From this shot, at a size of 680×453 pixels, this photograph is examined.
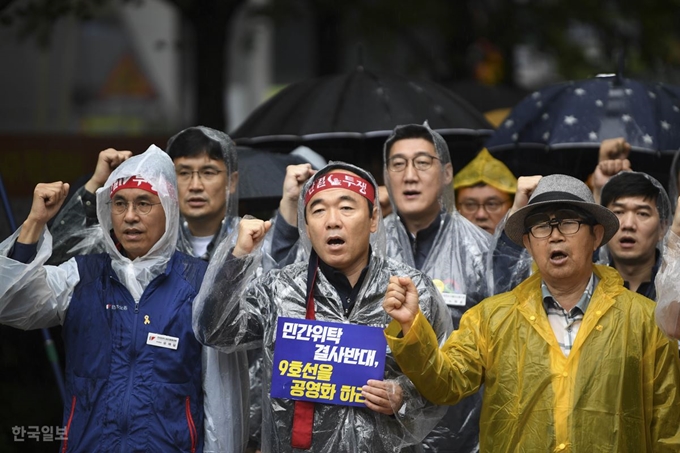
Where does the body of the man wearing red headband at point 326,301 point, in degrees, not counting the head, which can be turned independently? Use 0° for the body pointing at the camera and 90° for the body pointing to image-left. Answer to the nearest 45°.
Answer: approximately 0°

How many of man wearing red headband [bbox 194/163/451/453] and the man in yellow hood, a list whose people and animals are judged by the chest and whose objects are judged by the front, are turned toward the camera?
2

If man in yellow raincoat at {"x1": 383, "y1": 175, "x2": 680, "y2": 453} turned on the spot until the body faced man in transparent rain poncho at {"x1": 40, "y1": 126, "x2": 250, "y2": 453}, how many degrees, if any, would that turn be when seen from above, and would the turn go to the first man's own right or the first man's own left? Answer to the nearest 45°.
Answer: approximately 135° to the first man's own right

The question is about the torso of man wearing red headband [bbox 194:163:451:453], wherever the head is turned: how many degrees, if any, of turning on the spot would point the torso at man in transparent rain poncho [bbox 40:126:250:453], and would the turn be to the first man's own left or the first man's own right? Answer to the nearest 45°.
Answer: approximately 135° to the first man's own right

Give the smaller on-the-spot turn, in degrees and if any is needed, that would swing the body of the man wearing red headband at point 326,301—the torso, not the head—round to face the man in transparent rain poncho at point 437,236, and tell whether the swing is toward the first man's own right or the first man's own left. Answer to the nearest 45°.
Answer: approximately 135° to the first man's own left

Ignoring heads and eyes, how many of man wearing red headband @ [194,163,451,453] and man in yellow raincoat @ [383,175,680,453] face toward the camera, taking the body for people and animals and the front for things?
2

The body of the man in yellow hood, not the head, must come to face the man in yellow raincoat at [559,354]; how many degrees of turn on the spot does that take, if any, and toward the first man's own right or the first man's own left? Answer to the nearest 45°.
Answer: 0° — they already face them

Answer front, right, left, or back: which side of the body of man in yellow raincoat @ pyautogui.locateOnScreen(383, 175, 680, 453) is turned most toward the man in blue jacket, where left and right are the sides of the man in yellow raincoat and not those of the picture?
right

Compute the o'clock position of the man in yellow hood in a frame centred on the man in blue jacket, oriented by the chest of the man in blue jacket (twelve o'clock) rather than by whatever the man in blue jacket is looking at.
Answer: The man in yellow hood is roughly at 8 o'clock from the man in blue jacket.

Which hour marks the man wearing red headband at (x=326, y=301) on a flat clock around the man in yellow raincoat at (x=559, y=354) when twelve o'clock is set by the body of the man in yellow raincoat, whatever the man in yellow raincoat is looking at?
The man wearing red headband is roughly at 3 o'clock from the man in yellow raincoat.

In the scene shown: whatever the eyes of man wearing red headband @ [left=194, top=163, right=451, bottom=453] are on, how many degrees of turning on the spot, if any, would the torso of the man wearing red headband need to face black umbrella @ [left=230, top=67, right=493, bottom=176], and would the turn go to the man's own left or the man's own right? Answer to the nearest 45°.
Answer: approximately 180°

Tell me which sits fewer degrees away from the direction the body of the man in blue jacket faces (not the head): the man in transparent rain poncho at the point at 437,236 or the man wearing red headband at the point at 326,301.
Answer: the man wearing red headband
